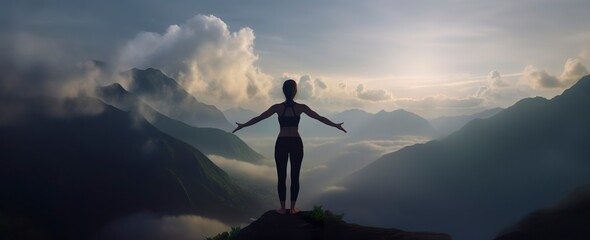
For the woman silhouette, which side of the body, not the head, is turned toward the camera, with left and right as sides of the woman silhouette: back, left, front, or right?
back
